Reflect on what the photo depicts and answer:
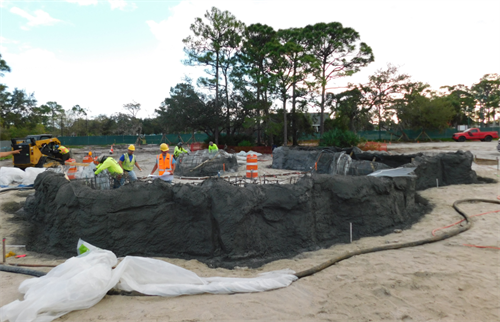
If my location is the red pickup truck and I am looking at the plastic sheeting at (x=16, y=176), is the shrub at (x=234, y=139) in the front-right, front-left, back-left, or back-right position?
front-right

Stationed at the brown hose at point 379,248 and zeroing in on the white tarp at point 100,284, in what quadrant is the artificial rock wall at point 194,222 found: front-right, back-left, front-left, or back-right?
front-right

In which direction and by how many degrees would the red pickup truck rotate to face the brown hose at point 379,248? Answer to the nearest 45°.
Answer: approximately 90° to its left

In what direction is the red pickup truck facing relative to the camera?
to the viewer's left

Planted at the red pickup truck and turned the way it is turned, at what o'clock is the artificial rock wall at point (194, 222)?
The artificial rock wall is roughly at 9 o'clock from the red pickup truck.

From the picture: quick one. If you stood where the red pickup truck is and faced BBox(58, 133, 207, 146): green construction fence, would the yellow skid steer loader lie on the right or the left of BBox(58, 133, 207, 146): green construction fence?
left
